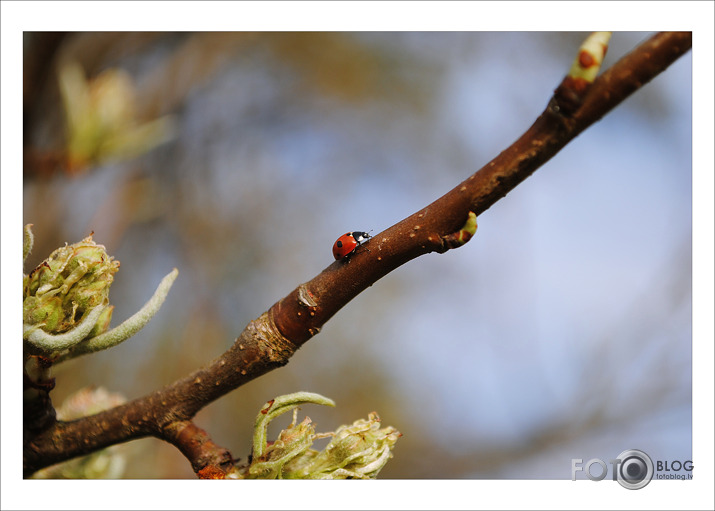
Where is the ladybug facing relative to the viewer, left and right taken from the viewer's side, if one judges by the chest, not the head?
facing to the right of the viewer
